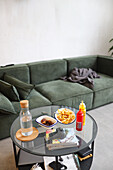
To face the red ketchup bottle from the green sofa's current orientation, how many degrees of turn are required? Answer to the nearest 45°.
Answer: approximately 45° to its right

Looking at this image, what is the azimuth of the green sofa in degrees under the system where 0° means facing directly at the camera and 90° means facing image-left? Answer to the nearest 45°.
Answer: approximately 315°

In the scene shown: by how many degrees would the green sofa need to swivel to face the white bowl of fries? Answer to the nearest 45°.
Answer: approximately 45° to its right
